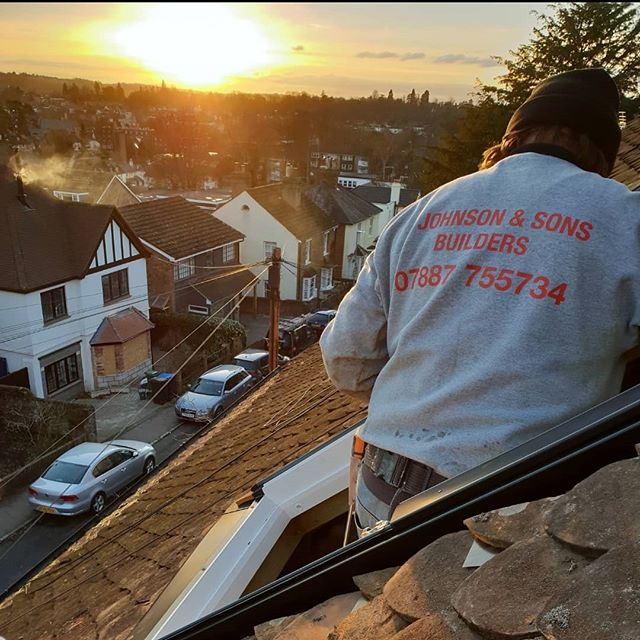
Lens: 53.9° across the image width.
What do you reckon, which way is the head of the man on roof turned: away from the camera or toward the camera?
away from the camera

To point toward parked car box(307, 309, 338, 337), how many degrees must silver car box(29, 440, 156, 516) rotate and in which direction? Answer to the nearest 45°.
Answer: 0° — it already faces it

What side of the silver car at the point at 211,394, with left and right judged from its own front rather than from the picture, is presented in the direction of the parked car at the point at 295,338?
back

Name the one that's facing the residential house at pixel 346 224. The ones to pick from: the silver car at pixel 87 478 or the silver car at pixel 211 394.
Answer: the silver car at pixel 87 478

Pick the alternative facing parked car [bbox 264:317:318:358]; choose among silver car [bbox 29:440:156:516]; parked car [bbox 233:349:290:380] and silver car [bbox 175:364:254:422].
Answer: silver car [bbox 29:440:156:516]

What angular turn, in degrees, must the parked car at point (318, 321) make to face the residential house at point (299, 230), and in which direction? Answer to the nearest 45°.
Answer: approximately 135° to its right

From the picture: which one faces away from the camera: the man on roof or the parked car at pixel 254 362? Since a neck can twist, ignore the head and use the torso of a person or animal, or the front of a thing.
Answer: the man on roof
